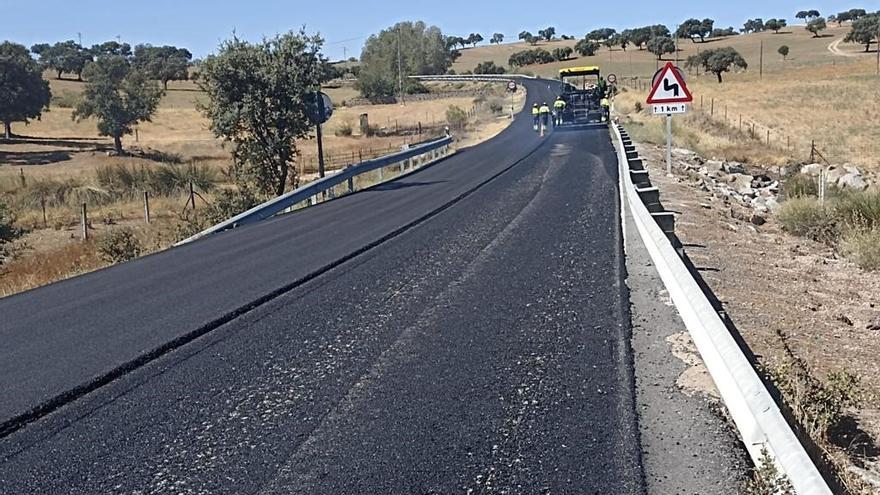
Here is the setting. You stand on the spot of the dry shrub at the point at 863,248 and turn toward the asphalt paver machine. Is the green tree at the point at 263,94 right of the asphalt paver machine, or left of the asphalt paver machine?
left

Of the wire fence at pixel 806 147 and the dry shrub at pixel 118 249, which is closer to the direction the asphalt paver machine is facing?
the wire fence

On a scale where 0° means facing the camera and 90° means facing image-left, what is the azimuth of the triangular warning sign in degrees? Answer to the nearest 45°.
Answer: approximately 0°

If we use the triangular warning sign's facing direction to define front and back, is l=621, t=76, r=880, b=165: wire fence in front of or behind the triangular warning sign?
behind

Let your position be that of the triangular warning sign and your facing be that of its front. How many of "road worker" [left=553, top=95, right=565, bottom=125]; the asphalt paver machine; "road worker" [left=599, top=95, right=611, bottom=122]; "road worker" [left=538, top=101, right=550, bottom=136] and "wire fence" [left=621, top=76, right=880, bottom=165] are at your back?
5

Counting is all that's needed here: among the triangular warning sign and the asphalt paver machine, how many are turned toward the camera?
1

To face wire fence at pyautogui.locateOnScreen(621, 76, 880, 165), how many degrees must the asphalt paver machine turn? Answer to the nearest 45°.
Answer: approximately 90° to its right

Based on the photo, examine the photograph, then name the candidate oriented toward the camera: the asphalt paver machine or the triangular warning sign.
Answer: the triangular warning sign

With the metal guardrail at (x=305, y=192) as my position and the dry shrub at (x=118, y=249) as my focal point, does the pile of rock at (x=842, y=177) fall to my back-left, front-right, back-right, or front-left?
back-left

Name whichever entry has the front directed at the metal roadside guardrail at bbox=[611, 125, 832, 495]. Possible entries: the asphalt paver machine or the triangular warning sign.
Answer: the triangular warning sign

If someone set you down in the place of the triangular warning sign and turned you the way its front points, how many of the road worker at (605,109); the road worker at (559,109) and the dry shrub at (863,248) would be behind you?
2

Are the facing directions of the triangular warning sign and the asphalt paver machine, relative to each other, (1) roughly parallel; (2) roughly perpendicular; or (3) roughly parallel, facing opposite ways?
roughly parallel, facing opposite ways

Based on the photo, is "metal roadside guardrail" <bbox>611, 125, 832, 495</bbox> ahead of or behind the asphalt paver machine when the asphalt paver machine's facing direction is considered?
behind

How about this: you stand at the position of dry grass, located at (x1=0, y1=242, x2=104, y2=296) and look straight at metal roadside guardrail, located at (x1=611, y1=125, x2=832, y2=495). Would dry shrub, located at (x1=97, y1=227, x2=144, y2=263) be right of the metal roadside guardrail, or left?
left

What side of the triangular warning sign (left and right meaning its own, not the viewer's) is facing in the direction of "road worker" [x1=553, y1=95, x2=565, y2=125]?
back

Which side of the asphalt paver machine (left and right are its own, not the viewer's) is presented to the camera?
back

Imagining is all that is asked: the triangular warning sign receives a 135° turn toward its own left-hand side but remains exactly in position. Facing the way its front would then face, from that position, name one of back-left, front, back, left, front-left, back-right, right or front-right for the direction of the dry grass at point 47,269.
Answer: back
